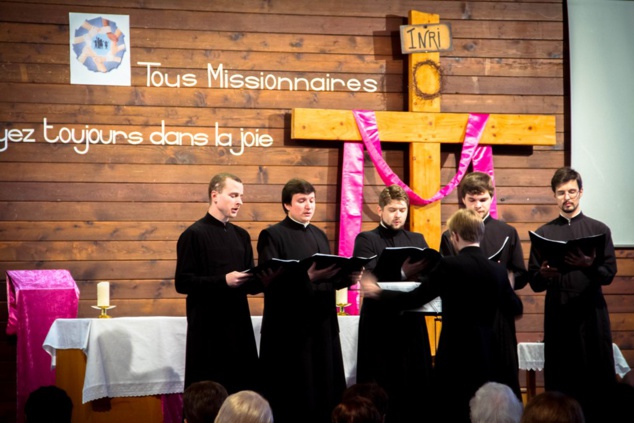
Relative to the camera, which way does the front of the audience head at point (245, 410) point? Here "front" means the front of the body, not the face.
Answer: away from the camera

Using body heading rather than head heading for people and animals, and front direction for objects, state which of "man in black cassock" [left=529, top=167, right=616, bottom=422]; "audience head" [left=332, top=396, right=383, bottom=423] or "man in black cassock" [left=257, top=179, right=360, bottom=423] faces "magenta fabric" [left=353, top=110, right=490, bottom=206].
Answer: the audience head

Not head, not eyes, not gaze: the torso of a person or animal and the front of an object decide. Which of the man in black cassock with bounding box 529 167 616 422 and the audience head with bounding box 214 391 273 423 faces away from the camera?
the audience head

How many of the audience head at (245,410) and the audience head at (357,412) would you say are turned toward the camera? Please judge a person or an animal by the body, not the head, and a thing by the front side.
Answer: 0

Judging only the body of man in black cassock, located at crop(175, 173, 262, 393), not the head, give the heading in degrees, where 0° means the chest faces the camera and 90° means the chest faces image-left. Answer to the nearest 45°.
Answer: approximately 315°

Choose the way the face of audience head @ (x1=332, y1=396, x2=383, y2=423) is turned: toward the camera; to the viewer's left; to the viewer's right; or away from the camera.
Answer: away from the camera

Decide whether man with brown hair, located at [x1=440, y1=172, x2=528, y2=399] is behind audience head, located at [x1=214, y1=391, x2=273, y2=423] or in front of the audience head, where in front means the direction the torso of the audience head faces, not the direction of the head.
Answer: in front

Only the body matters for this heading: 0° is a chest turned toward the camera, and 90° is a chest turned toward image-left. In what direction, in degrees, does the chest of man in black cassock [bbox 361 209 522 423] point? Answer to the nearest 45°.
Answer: approximately 180°

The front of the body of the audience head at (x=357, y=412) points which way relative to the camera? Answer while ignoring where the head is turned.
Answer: away from the camera

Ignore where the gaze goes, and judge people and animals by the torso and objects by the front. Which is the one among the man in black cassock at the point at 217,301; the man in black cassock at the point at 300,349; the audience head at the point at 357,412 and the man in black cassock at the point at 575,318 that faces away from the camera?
the audience head

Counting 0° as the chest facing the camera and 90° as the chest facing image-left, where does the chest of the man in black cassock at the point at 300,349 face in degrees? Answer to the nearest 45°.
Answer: approximately 315°
